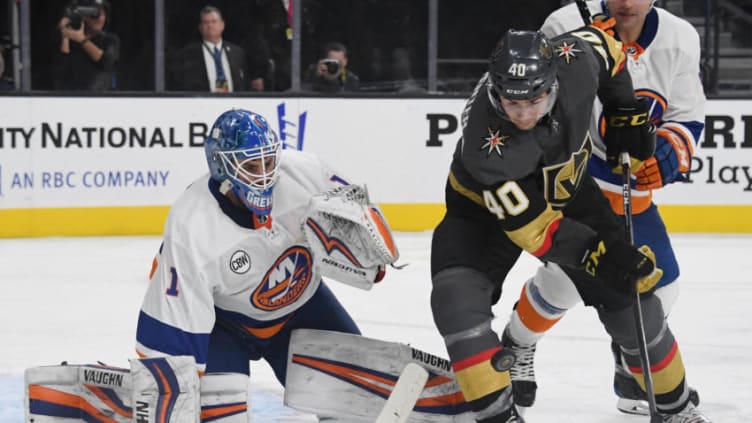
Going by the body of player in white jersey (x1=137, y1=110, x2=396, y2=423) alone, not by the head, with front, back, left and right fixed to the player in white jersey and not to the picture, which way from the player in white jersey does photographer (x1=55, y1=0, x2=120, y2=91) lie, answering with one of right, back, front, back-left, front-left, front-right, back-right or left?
back-left

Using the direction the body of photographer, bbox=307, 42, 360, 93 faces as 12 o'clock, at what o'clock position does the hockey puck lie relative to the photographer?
The hockey puck is roughly at 12 o'clock from the photographer.

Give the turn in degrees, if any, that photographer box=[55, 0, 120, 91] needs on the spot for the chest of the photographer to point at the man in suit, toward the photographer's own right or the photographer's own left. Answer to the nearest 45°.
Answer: approximately 135° to the photographer's own left

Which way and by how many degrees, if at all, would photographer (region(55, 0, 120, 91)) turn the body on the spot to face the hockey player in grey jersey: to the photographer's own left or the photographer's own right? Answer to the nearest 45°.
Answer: approximately 45° to the photographer's own left

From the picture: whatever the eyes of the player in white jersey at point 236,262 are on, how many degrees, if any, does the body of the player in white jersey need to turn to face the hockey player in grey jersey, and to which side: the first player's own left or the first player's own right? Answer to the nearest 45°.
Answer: approximately 45° to the first player's own left

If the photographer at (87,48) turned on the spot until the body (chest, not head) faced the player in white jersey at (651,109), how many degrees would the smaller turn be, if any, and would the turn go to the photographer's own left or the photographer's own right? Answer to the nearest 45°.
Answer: approximately 45° to the photographer's own left

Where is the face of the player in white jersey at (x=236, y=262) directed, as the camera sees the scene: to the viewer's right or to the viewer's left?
to the viewer's right

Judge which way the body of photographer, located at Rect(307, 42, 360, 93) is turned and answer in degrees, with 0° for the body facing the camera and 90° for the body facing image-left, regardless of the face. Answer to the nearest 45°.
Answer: approximately 0°

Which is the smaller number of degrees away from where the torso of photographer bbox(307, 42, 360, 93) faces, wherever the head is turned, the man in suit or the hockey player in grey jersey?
the hockey player in grey jersey
